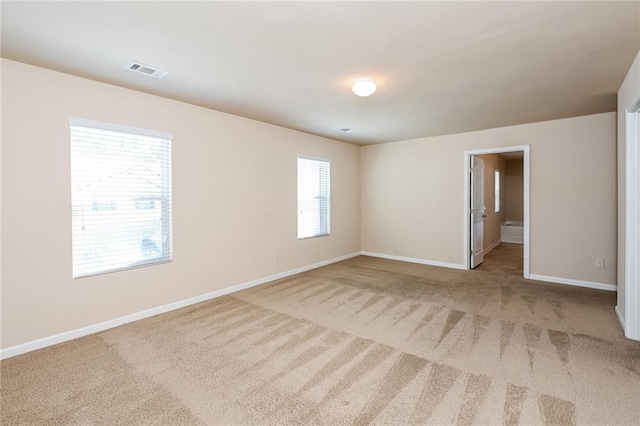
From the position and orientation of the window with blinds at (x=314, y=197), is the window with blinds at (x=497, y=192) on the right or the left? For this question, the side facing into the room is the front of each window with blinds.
on its left

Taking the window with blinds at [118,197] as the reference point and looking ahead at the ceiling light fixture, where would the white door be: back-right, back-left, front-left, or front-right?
front-left

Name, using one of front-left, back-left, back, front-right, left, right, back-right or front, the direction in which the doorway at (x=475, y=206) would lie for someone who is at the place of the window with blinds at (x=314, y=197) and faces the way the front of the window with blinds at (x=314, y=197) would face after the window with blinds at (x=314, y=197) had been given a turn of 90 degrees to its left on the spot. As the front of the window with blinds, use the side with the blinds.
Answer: front-right

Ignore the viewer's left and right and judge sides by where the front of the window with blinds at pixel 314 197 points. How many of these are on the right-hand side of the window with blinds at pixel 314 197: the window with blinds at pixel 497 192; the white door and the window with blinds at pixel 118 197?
1

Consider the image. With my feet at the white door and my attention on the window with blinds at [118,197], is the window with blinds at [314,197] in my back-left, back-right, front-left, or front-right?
front-right

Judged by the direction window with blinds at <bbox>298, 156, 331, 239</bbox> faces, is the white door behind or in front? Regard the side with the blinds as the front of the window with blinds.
in front

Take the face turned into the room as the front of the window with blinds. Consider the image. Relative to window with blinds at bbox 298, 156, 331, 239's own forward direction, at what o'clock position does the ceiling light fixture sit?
The ceiling light fixture is roughly at 1 o'clock from the window with blinds.

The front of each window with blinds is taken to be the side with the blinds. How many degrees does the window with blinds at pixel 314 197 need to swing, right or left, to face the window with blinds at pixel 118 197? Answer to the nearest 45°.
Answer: approximately 90° to its right

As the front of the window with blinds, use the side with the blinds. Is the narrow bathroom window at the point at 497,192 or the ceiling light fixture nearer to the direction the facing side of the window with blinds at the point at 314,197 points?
the ceiling light fixture
